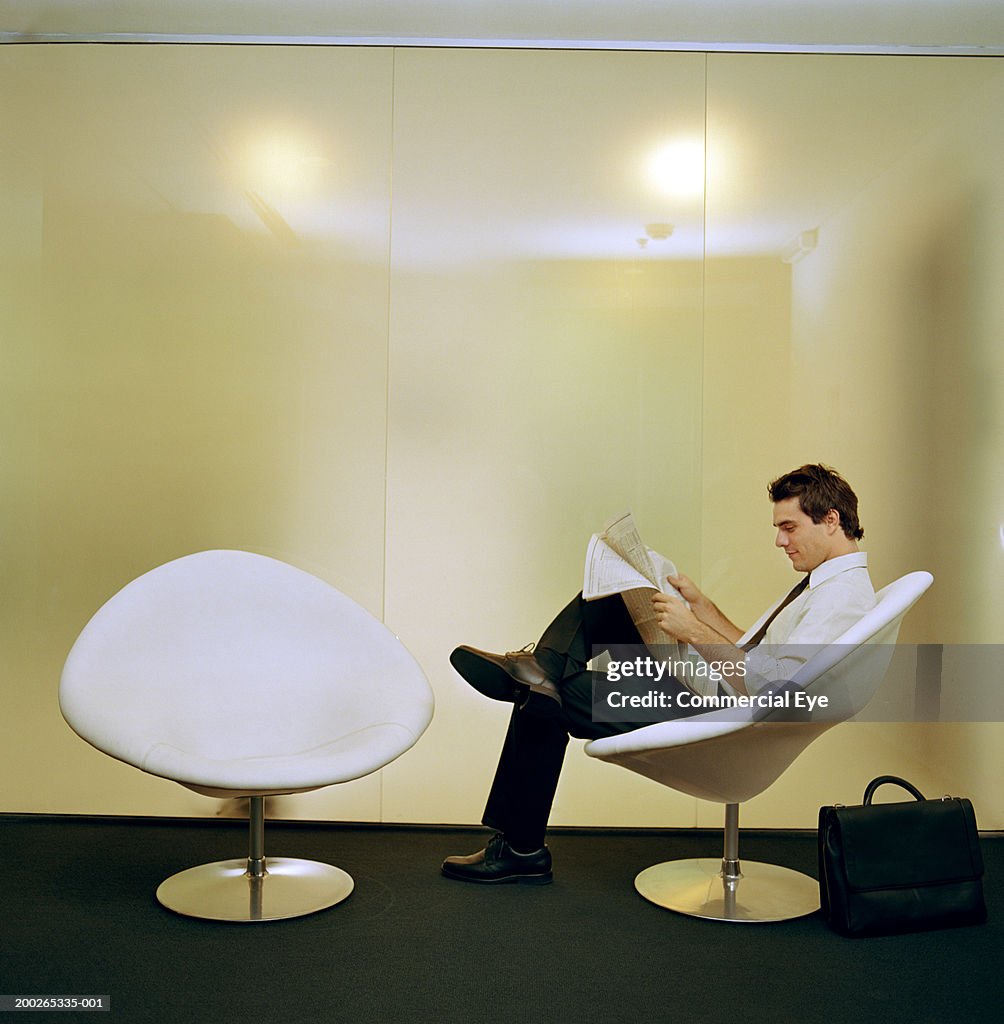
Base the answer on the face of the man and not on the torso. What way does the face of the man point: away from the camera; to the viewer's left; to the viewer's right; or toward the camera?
to the viewer's left

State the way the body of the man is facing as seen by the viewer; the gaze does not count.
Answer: to the viewer's left

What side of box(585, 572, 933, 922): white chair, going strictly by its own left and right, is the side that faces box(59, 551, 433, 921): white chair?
front

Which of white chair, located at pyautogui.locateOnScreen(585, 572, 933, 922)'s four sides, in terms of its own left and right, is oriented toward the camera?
left

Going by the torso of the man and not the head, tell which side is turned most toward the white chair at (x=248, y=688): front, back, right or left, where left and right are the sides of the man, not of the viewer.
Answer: front
